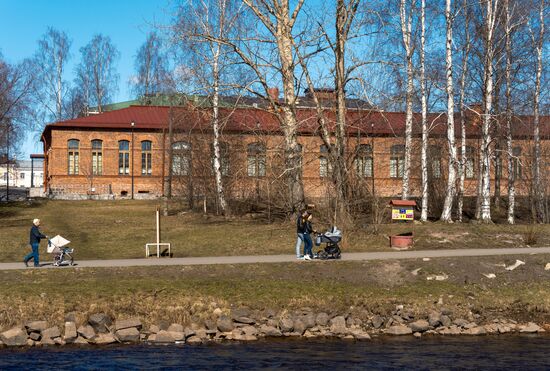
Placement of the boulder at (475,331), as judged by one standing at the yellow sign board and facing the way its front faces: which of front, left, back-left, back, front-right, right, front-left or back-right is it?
front

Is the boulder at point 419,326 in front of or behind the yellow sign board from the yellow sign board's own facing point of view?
in front

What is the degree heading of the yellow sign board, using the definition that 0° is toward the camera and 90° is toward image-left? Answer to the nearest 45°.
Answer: approximately 0°

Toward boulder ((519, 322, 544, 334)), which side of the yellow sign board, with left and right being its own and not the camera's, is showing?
front

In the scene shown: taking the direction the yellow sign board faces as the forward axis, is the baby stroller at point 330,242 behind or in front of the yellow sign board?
in front

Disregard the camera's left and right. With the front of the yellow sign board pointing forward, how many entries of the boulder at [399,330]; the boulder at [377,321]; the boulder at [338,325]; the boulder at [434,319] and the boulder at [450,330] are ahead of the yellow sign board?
5

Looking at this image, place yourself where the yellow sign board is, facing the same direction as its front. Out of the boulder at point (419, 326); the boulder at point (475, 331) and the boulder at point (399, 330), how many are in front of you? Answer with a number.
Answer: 3

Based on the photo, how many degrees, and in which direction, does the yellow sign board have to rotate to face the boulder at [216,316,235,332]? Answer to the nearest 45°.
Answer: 0° — it already faces it

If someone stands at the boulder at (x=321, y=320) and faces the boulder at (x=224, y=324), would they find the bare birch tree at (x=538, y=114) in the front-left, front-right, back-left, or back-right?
back-right

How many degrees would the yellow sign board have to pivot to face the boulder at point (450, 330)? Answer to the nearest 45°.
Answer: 0° — it already faces it

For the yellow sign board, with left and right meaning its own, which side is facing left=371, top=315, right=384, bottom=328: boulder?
front

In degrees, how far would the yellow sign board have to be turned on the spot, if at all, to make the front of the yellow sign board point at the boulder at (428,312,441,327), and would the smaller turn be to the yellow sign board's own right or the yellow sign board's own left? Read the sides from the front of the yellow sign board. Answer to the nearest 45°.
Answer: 0° — it already faces it

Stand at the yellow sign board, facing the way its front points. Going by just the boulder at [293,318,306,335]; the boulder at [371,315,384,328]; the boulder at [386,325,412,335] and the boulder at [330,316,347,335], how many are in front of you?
4

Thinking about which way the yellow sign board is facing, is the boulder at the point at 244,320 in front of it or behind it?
in front

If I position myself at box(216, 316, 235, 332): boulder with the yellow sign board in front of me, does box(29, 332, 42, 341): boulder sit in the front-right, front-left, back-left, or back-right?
back-left

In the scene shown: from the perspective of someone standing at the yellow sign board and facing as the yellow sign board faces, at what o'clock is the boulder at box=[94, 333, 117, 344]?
The boulder is roughly at 1 o'clock from the yellow sign board.

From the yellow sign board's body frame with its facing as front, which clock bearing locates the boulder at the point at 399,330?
The boulder is roughly at 12 o'clock from the yellow sign board.
